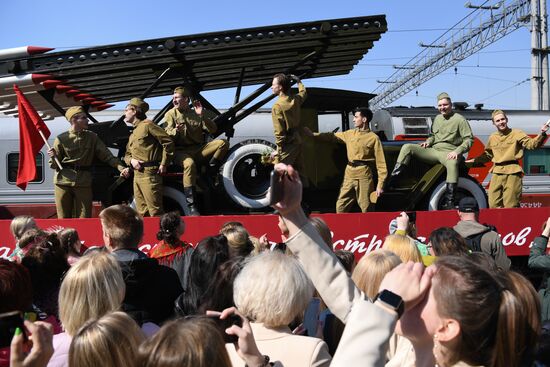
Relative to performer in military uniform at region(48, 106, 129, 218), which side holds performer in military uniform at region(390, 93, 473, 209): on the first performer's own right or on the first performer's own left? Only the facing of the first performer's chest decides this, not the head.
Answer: on the first performer's own left

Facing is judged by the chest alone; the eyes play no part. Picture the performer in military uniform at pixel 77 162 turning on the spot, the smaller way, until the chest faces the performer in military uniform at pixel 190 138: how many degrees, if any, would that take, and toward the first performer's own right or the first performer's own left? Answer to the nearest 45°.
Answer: approximately 90° to the first performer's own left

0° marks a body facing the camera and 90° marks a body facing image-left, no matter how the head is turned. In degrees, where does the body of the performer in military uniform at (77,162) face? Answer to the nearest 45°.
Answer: approximately 0°

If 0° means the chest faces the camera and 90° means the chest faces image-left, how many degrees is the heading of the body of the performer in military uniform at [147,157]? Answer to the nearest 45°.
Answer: approximately 45°

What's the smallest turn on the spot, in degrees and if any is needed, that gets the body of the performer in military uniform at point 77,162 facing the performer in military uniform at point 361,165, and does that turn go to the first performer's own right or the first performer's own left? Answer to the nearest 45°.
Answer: approximately 90° to the first performer's own left

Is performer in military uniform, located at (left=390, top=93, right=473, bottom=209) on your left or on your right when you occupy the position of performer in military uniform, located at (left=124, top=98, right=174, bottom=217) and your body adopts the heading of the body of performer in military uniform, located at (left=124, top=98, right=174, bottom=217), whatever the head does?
on your left

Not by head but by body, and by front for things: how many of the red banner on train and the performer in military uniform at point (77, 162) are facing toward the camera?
2
